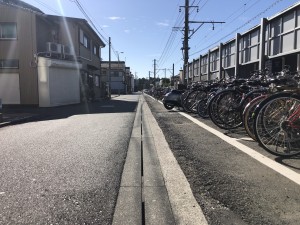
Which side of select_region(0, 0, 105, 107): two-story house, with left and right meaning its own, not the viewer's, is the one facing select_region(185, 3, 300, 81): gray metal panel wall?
front

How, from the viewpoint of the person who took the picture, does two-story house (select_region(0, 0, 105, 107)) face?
facing the viewer and to the right of the viewer
